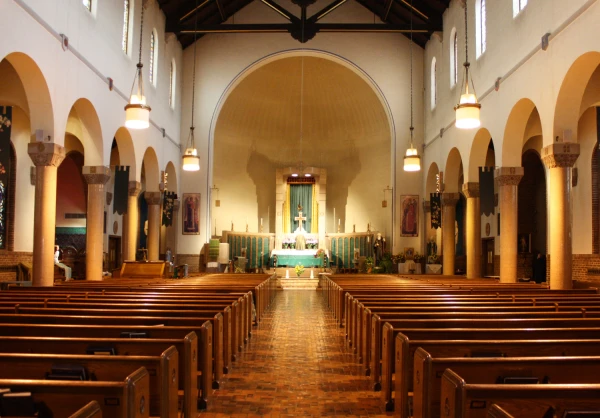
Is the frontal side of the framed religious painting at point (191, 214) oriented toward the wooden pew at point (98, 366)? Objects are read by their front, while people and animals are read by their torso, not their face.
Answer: yes

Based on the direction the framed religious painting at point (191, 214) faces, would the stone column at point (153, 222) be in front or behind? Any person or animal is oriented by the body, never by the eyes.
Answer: in front

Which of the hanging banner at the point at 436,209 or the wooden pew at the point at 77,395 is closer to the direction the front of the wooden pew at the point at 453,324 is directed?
the hanging banner

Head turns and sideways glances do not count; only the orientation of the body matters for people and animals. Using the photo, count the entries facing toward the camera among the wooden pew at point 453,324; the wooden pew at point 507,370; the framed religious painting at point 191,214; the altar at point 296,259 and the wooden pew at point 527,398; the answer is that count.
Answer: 2

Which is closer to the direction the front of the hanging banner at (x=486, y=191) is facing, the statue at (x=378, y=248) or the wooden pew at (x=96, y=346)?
the wooden pew

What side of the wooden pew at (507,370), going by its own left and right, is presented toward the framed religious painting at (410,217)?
front

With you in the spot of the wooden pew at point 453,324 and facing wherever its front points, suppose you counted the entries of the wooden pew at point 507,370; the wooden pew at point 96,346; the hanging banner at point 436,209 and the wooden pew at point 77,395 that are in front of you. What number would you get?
1

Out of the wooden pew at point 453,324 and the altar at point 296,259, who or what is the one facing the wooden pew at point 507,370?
the altar

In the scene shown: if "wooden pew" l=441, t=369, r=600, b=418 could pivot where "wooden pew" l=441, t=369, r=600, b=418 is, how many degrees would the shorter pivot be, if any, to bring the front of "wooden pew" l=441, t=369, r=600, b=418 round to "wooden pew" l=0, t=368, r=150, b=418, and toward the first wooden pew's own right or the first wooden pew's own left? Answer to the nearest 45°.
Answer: approximately 90° to the first wooden pew's own left

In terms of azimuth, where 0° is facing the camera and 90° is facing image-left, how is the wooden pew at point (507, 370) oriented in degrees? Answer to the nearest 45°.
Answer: approximately 180°

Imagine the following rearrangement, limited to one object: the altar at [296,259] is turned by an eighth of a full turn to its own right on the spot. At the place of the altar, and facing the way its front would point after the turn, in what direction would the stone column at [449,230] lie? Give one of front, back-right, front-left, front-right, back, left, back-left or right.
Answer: left
